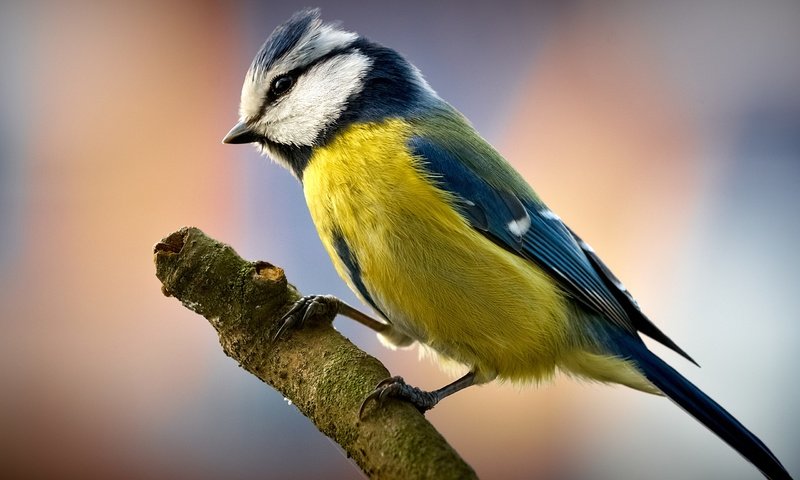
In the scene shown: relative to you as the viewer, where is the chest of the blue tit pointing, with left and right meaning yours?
facing to the left of the viewer
